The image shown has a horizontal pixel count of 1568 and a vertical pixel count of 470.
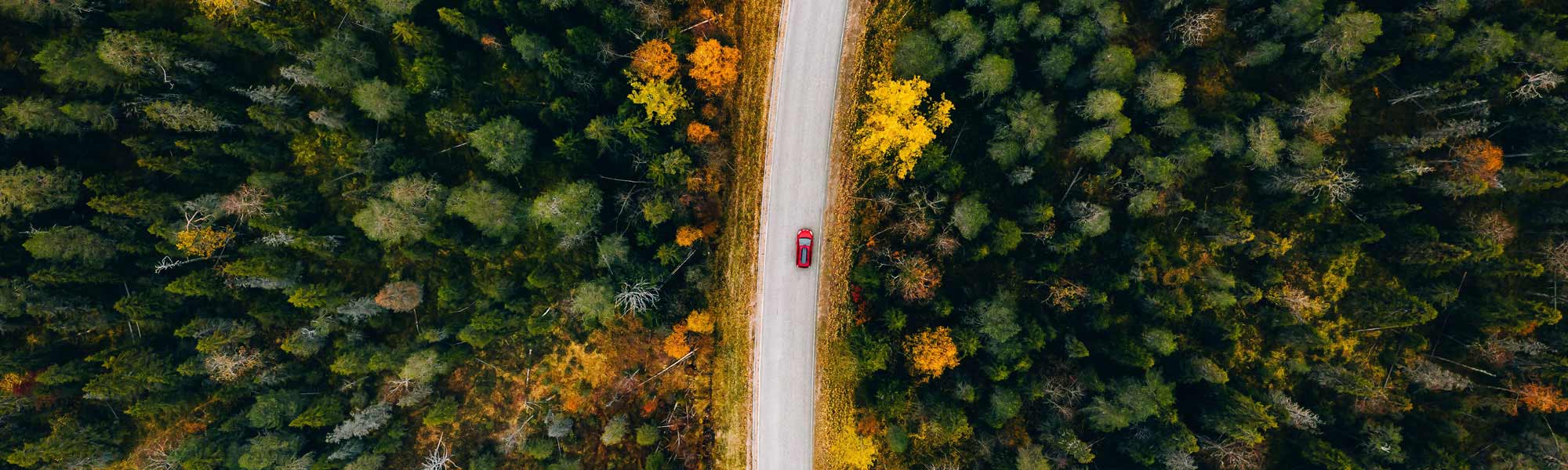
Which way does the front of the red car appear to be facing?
away from the camera

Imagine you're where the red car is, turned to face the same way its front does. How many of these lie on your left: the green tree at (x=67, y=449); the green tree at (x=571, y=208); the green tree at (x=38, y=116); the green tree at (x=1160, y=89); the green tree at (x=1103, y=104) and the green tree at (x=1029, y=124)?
3

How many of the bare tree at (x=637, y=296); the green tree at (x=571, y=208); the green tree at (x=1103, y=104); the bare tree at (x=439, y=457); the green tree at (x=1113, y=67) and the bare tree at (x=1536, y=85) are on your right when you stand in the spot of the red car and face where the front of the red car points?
3

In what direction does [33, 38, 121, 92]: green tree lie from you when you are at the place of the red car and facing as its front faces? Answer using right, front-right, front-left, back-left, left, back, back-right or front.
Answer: left

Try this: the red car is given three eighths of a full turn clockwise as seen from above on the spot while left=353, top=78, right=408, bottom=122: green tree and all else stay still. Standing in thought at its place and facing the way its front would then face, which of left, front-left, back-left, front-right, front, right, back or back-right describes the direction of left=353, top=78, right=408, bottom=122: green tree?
back-right

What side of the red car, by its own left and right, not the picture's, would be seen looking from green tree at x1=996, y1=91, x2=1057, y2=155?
right

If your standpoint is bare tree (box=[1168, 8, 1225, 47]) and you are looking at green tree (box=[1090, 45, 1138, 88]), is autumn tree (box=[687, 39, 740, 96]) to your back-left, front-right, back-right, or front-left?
front-right

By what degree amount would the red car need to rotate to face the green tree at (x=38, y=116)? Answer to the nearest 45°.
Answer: approximately 90° to its left

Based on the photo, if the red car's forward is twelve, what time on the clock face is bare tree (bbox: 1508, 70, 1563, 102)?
The bare tree is roughly at 3 o'clock from the red car.

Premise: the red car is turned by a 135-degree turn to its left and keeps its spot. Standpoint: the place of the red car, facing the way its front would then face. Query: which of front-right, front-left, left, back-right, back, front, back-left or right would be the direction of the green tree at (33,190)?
front-right

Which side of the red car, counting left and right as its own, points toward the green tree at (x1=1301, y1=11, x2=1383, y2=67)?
right

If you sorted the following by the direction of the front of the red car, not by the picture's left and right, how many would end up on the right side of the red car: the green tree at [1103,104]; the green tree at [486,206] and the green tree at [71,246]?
1

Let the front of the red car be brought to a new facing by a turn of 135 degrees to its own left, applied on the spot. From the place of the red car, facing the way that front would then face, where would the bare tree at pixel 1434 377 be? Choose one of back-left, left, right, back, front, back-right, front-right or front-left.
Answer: back-left
